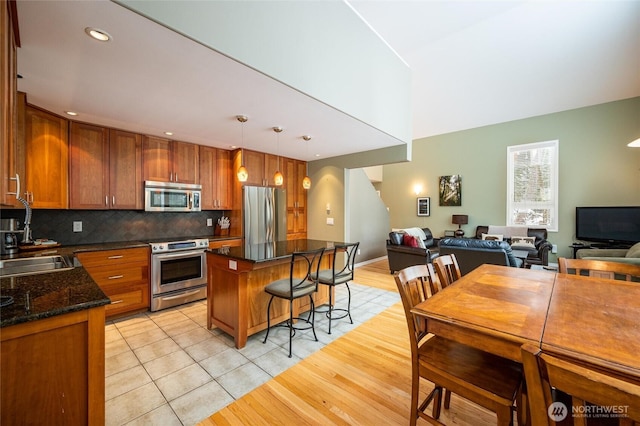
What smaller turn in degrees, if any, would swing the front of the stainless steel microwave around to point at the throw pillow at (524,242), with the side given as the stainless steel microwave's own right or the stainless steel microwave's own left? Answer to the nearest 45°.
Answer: approximately 90° to the stainless steel microwave's own left

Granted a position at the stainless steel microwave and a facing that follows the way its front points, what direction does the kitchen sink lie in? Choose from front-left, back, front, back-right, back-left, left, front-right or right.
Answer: front-right

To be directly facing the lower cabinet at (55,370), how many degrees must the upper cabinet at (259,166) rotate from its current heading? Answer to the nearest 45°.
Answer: approximately 45° to its right

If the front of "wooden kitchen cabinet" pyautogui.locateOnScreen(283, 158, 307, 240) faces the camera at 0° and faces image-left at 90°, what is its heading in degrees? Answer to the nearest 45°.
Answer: approximately 315°

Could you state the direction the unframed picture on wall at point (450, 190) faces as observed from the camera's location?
facing the viewer

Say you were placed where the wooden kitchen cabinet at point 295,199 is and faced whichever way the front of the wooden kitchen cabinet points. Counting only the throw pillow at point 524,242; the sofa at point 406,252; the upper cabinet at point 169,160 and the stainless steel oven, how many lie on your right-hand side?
2

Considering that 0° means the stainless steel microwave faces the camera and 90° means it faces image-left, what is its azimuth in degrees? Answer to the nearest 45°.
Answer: approximately 0°

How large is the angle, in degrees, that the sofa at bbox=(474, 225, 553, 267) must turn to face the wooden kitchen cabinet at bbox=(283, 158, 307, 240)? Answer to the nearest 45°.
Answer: approximately 45° to its right

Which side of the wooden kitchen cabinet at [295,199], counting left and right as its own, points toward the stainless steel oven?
right

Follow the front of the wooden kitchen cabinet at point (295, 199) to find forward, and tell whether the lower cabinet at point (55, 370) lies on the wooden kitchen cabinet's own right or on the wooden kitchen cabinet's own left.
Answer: on the wooden kitchen cabinet's own right

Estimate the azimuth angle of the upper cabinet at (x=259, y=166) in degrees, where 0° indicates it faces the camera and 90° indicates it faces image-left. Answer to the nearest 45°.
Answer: approximately 315°

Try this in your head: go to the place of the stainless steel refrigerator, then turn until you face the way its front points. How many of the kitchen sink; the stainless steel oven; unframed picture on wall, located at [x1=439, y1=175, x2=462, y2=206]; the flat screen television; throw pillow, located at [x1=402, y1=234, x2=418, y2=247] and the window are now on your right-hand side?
2

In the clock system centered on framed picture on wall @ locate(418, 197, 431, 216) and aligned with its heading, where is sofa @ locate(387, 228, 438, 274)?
The sofa is roughly at 12 o'clock from the framed picture on wall.

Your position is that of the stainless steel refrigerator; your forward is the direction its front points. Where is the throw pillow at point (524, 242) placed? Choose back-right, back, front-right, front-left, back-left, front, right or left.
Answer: front-left
